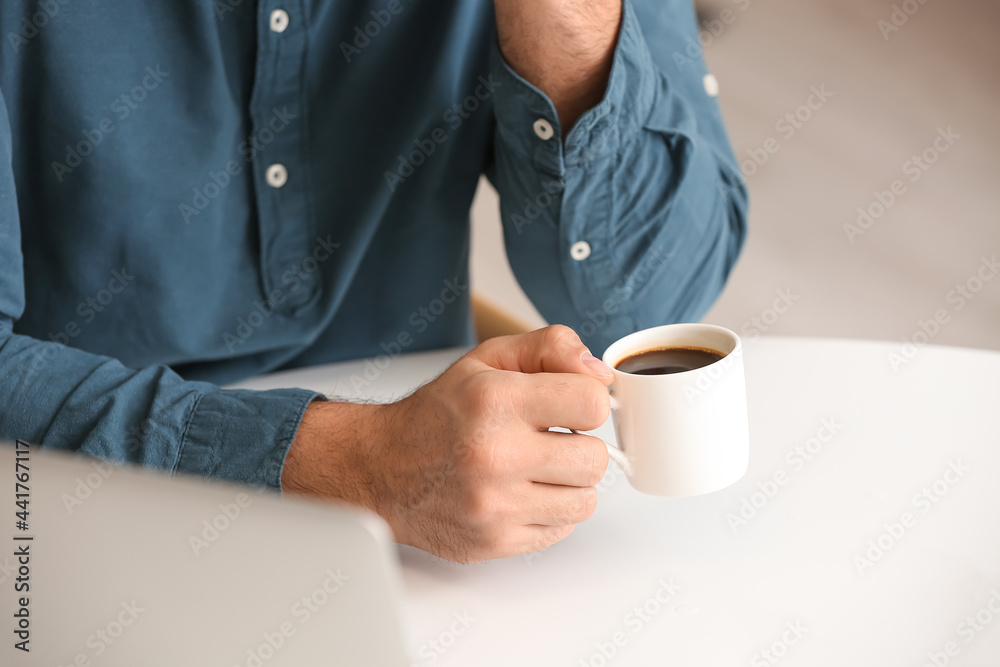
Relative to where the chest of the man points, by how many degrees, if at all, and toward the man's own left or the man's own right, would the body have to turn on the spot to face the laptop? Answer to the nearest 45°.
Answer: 0° — they already face it

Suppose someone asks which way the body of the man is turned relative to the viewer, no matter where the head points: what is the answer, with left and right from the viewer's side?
facing the viewer
